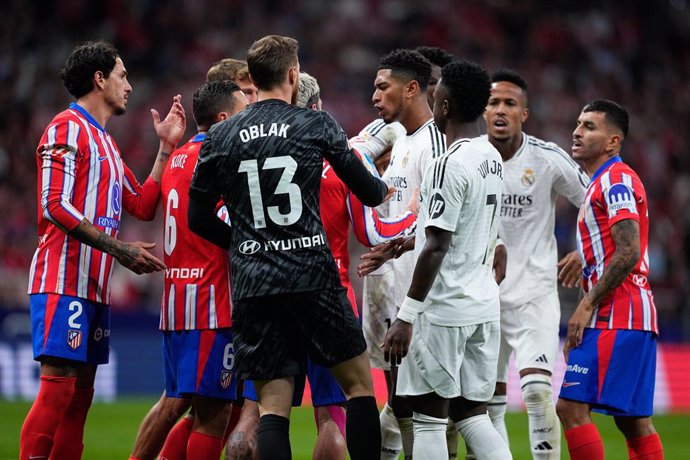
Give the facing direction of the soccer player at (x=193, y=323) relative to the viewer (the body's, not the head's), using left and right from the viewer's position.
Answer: facing away from the viewer and to the right of the viewer

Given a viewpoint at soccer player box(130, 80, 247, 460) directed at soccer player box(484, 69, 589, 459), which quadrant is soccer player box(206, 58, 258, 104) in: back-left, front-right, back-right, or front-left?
front-left

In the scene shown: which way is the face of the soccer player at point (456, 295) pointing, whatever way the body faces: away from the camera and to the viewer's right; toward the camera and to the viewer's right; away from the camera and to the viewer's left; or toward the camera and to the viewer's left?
away from the camera and to the viewer's left

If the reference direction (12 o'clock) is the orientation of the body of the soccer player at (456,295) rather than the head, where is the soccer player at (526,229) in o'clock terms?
the soccer player at (526,229) is roughly at 2 o'clock from the soccer player at (456,295).

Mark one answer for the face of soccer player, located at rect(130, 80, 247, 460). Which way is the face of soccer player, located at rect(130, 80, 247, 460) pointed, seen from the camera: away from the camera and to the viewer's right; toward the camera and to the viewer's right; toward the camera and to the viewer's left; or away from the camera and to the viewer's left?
away from the camera and to the viewer's right

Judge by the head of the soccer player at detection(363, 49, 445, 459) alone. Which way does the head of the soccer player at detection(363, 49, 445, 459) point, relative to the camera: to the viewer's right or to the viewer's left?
to the viewer's left

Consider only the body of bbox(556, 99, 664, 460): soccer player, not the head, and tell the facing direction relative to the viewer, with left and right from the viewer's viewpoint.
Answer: facing to the left of the viewer

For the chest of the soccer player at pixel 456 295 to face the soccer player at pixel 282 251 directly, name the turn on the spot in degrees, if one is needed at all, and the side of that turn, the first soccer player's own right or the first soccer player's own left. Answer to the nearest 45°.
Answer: approximately 90° to the first soccer player's own left

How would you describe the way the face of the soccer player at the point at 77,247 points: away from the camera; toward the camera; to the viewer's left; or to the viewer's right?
to the viewer's right

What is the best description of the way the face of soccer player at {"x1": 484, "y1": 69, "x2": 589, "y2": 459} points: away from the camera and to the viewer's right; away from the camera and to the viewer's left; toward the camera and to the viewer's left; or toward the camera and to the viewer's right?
toward the camera and to the viewer's left

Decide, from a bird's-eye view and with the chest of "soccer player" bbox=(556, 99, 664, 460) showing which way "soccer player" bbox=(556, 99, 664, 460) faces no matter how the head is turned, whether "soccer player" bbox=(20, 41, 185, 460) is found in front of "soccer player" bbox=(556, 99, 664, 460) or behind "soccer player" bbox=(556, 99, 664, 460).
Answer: in front

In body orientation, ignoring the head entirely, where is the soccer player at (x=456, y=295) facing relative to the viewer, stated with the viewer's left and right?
facing away from the viewer and to the left of the viewer

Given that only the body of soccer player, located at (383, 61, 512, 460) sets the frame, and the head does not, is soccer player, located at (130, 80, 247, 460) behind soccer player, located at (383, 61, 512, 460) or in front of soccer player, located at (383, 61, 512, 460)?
in front

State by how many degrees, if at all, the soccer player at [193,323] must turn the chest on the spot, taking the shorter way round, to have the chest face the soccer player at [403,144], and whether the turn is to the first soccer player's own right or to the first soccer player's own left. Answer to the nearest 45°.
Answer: approximately 45° to the first soccer player's own right

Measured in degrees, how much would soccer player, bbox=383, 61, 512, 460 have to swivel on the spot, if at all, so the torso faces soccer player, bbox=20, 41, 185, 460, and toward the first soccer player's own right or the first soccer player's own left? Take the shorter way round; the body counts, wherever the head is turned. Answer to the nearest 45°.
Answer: approximately 45° to the first soccer player's own left
